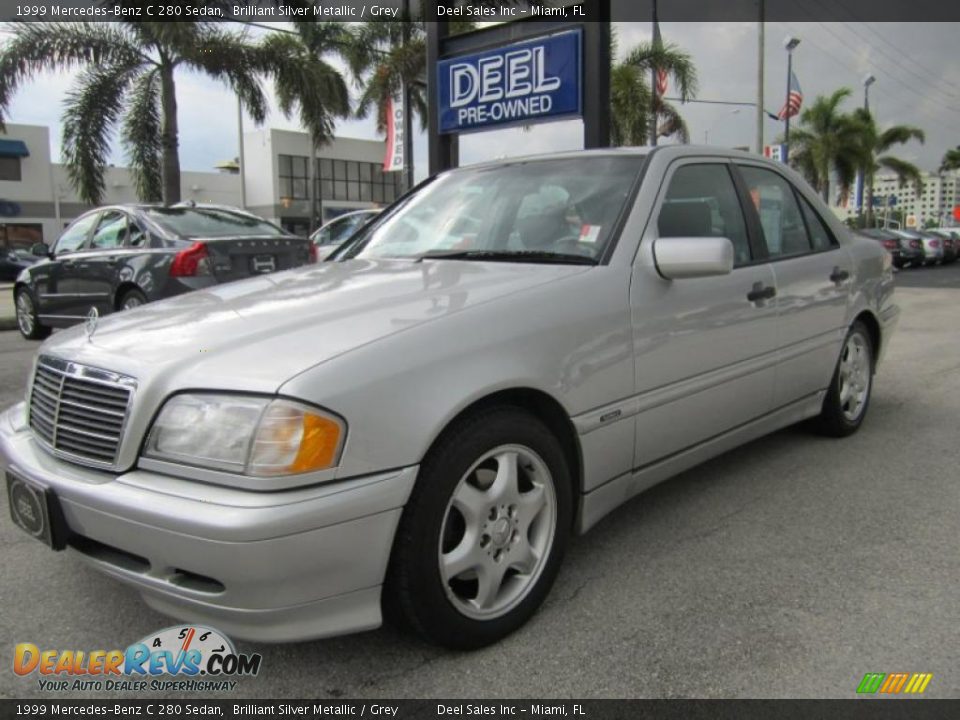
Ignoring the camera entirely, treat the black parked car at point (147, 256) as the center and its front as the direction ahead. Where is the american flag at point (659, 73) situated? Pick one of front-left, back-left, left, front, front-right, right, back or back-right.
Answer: right

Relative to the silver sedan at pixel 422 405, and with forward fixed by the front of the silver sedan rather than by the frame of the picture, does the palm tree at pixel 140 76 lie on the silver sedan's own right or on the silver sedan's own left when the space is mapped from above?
on the silver sedan's own right

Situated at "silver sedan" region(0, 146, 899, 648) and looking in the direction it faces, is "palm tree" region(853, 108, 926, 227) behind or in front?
behind

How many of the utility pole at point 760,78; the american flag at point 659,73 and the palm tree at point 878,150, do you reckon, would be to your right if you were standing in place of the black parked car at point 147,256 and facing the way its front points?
3

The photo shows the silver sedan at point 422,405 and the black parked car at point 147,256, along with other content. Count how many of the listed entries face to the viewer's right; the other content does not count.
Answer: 0

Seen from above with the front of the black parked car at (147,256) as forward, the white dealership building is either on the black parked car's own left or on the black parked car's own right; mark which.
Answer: on the black parked car's own right

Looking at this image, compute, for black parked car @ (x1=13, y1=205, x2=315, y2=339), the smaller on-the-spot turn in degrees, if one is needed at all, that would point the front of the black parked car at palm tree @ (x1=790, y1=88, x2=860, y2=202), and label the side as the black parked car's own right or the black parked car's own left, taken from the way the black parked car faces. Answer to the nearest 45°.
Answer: approximately 90° to the black parked car's own right

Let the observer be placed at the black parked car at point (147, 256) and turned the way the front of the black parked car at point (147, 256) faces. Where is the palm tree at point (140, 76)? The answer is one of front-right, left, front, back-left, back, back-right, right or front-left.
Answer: front-right

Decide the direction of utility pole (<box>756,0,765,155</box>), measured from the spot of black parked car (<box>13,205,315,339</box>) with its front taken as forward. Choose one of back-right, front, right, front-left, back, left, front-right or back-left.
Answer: right

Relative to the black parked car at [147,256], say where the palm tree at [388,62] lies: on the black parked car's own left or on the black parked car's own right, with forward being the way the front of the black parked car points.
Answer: on the black parked car's own right

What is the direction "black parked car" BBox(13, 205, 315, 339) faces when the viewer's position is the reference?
facing away from the viewer and to the left of the viewer

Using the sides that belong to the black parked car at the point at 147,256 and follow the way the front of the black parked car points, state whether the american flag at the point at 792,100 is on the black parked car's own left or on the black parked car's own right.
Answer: on the black parked car's own right

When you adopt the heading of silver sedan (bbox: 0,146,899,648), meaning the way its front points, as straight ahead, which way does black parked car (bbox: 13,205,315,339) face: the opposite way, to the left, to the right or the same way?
to the right

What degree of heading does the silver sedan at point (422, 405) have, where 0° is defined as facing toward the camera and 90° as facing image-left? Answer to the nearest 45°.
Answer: approximately 45°
